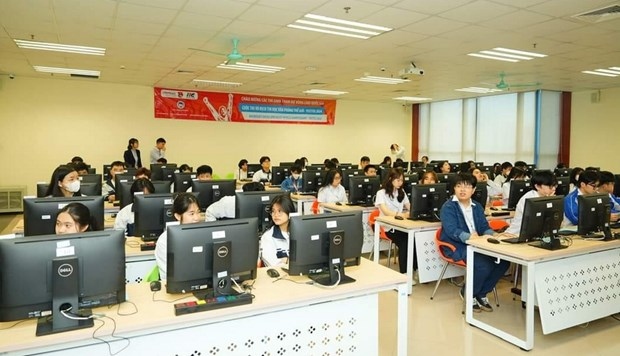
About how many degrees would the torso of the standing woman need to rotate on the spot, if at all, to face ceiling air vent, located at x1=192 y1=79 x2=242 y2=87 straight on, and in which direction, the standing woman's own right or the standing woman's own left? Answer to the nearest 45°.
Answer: approximately 45° to the standing woman's own left

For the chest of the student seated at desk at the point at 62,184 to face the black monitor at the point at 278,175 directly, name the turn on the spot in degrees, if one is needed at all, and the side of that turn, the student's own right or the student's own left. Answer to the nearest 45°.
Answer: approximately 90° to the student's own left

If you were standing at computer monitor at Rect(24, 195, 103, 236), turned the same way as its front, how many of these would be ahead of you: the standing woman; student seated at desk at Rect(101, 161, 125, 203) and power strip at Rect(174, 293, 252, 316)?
2

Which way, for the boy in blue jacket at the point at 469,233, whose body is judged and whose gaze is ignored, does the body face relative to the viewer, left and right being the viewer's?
facing the viewer and to the right of the viewer

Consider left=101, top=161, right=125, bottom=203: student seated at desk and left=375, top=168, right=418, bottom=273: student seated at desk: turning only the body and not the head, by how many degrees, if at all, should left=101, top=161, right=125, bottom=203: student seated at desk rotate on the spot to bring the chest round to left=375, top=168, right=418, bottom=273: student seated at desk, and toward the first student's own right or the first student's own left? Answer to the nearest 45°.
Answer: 0° — they already face them

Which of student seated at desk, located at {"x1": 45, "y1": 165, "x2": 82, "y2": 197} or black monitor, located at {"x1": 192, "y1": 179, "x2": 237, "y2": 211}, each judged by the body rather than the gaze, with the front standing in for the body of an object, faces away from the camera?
the black monitor

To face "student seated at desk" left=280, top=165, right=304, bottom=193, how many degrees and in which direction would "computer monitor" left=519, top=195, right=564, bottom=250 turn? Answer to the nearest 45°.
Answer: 0° — it already faces them

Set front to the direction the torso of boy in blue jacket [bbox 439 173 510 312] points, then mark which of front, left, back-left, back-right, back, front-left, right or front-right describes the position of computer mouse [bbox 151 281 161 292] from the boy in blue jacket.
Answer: right

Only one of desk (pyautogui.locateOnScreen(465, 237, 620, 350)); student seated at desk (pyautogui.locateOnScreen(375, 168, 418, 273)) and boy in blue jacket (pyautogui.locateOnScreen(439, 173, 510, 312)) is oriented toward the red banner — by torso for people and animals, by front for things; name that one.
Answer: the desk

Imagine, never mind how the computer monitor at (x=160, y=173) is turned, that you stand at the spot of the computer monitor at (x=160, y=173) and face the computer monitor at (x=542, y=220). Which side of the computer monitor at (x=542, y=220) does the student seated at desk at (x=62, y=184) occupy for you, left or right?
right
